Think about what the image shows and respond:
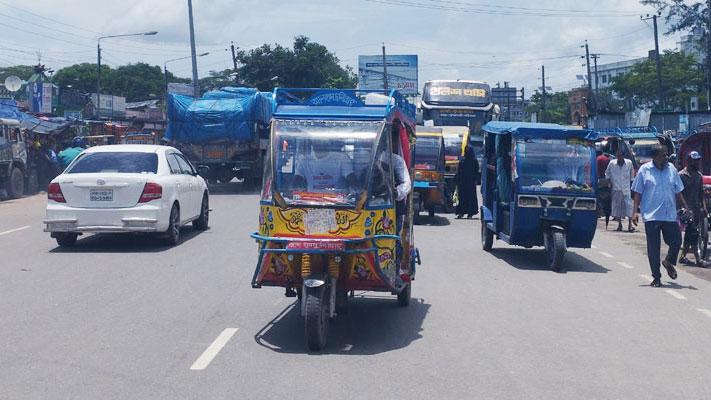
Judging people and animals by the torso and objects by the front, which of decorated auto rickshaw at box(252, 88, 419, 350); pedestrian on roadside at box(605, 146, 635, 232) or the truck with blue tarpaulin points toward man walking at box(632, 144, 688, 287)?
the pedestrian on roadside

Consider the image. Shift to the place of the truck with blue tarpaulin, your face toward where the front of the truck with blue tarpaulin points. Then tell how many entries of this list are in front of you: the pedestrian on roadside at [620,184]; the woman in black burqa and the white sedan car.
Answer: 0

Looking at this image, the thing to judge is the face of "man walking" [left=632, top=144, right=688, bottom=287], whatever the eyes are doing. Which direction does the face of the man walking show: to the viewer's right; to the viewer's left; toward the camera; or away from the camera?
toward the camera

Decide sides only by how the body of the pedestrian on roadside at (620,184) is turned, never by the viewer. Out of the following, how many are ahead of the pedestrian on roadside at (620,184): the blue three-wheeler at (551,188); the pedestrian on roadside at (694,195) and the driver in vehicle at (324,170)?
3

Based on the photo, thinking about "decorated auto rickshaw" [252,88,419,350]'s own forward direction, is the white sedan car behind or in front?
behind

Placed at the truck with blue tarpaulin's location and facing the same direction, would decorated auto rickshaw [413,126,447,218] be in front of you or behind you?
behind

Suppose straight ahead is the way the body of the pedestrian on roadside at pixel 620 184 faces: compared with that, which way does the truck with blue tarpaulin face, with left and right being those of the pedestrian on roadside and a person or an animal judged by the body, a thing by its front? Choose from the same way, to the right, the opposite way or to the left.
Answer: the opposite way

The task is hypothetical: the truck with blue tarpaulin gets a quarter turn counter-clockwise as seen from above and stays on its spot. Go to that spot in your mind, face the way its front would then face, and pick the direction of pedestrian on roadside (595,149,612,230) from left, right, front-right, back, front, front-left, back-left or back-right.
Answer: back-left

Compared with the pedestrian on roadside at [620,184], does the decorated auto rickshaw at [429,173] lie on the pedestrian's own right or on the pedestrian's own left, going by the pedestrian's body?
on the pedestrian's own right

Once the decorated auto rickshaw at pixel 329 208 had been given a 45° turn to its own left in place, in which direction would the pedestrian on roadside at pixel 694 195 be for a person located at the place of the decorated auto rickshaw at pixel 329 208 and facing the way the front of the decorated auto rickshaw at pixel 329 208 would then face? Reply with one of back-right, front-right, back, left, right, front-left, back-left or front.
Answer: left

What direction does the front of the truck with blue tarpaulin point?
away from the camera

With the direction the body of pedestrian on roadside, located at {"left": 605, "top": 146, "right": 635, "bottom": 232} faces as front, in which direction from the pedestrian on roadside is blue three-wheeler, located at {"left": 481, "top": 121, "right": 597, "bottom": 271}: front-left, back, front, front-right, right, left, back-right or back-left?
front

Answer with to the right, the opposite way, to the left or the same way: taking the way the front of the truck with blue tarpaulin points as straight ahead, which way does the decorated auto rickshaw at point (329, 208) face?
the opposite way

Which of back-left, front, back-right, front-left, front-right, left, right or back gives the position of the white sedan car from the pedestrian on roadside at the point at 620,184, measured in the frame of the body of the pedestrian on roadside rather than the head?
front-right

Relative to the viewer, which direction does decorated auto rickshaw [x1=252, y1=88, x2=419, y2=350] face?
toward the camera

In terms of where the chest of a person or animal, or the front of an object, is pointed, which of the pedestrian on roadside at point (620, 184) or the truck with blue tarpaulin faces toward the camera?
the pedestrian on roadside

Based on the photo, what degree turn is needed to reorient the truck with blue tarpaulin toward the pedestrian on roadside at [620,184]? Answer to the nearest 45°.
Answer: approximately 135° to its right
